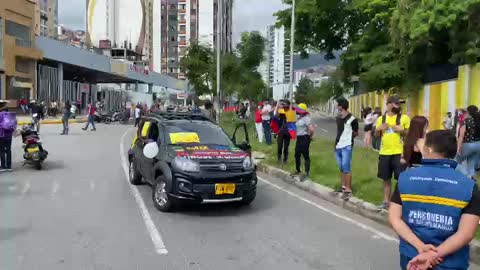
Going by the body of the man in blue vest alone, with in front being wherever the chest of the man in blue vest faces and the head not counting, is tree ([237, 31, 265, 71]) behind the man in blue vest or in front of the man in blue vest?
in front

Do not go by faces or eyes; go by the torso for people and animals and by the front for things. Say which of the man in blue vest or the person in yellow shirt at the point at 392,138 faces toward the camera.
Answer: the person in yellow shirt

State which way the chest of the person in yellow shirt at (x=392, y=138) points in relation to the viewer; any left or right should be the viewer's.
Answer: facing the viewer

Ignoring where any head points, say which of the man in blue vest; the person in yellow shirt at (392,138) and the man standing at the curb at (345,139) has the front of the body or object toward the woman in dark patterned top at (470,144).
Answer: the man in blue vest

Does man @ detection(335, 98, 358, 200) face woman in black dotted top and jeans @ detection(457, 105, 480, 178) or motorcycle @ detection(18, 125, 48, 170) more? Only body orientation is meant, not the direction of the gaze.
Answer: the motorcycle

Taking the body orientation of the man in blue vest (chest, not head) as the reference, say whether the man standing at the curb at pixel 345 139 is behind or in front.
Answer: in front

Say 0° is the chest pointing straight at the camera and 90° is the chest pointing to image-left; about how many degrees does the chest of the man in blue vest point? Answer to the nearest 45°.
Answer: approximately 180°

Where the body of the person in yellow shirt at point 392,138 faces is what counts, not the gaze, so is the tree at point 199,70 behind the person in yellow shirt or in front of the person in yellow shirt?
behind

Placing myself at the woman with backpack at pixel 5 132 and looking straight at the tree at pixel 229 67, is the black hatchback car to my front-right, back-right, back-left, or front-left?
back-right

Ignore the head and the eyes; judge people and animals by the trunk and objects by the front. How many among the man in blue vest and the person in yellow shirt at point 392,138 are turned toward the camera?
1

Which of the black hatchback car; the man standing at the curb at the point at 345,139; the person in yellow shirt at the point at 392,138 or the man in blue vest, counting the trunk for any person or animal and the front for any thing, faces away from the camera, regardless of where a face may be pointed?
the man in blue vest

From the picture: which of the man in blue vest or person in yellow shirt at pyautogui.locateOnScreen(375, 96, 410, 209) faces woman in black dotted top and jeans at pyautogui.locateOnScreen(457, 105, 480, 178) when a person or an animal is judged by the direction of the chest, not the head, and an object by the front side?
the man in blue vest

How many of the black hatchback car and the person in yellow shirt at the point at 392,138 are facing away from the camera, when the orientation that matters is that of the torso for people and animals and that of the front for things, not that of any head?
0

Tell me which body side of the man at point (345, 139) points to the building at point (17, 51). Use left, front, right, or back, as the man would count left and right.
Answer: right
